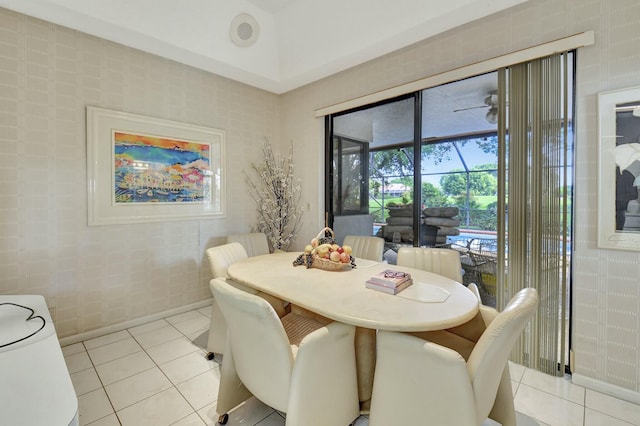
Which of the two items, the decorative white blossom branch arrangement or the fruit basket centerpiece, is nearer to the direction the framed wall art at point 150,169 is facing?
the fruit basket centerpiece

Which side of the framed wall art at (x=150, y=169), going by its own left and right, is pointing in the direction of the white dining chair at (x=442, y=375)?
front

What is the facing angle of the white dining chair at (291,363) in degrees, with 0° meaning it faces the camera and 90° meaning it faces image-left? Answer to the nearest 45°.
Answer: approximately 225°

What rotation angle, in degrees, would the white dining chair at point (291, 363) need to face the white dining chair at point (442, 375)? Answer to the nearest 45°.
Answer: approximately 45° to its right

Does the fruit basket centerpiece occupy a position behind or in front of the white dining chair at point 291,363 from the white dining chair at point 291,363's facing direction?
in front

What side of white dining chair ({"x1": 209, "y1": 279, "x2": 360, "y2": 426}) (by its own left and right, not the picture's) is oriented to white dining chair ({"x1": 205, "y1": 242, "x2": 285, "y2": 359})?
left

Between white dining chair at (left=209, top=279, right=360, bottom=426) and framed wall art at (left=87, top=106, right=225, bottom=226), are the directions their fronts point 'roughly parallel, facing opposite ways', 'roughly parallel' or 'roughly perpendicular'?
roughly perpendicular

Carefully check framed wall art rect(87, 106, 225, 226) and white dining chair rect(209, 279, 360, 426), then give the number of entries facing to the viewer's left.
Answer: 0

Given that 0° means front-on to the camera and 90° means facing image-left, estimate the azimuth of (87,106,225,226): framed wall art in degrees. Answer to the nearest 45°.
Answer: approximately 315°

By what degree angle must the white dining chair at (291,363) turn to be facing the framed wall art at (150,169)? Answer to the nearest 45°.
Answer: approximately 90° to its left

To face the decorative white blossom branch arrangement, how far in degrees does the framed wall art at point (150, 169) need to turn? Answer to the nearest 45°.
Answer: approximately 45° to its left

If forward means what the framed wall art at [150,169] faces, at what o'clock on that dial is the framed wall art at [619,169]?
the framed wall art at [619,169] is roughly at 12 o'clock from the framed wall art at [150,169].
